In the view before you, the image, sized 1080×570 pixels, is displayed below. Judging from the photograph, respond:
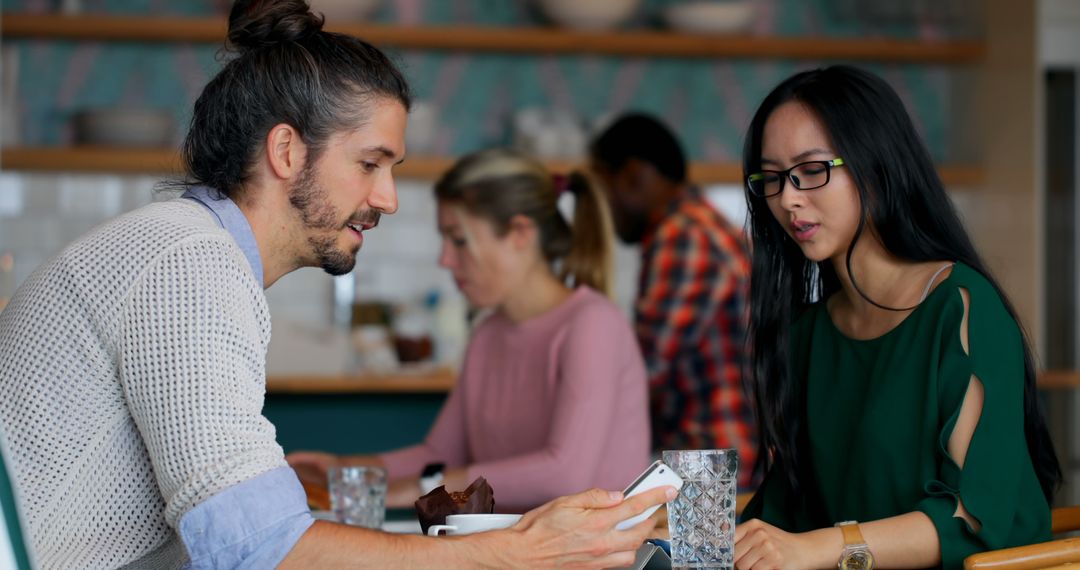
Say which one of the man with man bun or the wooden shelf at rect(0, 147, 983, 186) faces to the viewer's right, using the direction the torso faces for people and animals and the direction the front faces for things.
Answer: the man with man bun

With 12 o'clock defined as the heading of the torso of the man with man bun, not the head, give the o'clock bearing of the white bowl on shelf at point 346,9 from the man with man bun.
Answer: The white bowl on shelf is roughly at 9 o'clock from the man with man bun.

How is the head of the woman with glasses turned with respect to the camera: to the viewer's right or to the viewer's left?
to the viewer's left

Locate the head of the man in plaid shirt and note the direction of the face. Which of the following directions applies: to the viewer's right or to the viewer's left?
to the viewer's left

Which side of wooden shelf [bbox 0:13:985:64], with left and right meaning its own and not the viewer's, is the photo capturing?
front

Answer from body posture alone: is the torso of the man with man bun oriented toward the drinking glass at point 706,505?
yes

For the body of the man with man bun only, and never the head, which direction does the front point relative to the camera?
to the viewer's right

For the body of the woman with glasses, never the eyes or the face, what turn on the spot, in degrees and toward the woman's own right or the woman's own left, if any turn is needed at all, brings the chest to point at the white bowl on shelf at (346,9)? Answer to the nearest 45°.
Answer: approximately 90° to the woman's own right

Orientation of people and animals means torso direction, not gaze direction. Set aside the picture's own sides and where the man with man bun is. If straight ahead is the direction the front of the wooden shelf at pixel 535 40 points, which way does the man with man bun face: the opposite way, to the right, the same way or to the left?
to the left

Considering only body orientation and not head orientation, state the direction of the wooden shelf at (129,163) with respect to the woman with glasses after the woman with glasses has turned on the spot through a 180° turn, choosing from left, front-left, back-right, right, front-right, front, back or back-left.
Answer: left

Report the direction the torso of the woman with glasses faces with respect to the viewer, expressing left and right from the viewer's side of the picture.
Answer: facing the viewer and to the left of the viewer

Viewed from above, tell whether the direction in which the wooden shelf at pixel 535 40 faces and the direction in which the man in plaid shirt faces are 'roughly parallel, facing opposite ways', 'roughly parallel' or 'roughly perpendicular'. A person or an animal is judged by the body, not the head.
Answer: roughly perpendicular

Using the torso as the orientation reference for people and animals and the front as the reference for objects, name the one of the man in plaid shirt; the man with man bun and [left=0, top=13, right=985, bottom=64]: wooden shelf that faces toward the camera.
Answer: the wooden shelf

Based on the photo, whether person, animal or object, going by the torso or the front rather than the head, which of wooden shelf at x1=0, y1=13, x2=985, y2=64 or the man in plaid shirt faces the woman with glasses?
the wooden shelf

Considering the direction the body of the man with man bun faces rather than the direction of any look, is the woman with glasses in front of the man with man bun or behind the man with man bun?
in front

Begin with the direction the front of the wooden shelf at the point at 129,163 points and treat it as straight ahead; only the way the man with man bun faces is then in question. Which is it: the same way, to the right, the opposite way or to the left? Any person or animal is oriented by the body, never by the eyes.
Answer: to the left

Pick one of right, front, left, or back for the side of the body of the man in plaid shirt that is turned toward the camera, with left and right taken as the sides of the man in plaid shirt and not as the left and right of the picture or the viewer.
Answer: left

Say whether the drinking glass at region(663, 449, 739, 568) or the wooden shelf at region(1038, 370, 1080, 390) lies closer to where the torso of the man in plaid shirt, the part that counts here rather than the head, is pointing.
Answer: the drinking glass
